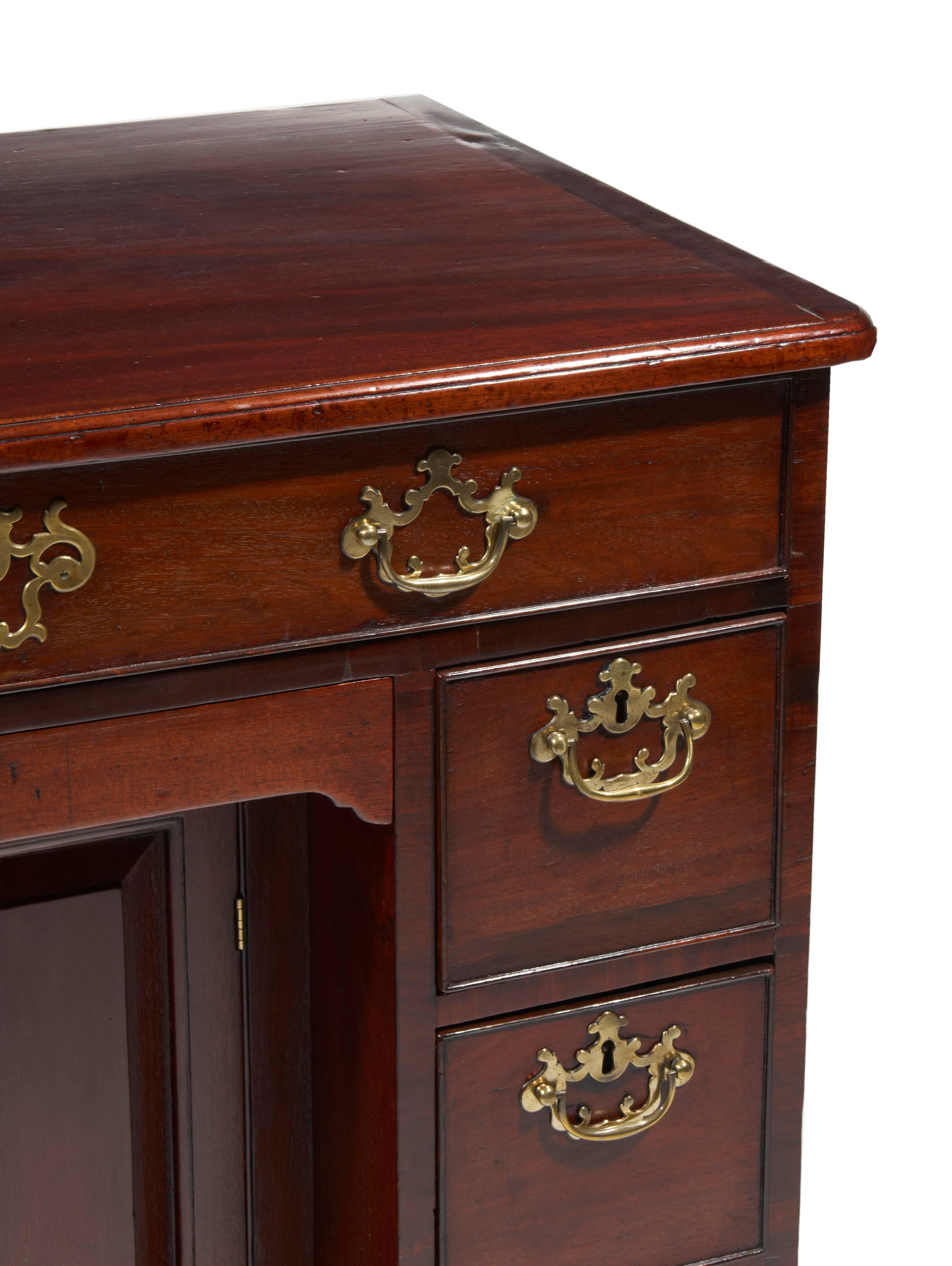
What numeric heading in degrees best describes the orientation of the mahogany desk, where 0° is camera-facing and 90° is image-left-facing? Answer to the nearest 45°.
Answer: approximately 315°
